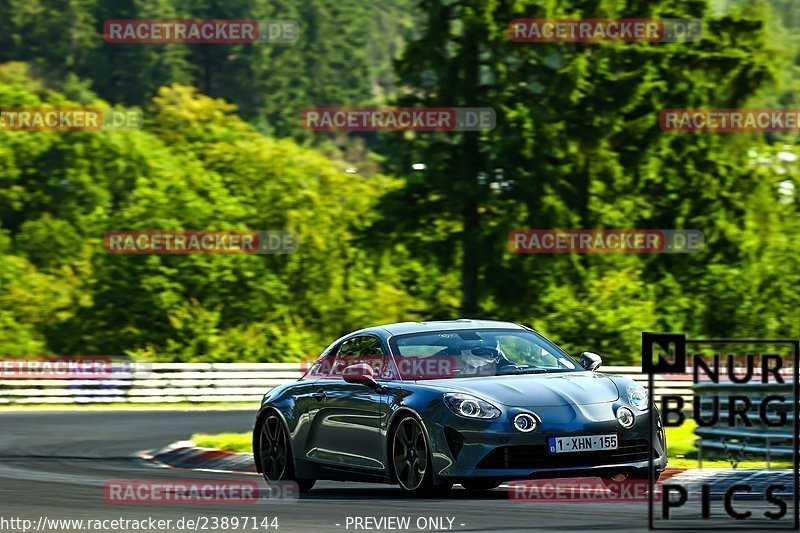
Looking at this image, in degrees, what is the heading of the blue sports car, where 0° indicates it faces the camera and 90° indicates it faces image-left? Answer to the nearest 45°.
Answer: approximately 315°

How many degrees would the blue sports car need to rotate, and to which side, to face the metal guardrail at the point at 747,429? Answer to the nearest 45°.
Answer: approximately 90° to its left

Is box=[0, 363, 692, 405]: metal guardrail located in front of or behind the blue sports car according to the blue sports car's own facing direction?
behind
